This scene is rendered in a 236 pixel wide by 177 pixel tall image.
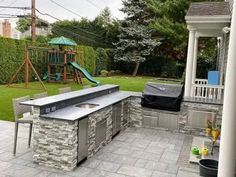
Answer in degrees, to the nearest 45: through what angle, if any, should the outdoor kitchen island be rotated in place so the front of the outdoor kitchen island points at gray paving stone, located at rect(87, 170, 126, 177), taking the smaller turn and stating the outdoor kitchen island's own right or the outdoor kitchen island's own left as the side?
0° — it already faces it

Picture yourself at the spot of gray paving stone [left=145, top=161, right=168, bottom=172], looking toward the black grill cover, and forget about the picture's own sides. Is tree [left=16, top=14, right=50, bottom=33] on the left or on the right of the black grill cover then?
left

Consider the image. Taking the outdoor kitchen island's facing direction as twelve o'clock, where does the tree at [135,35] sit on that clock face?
The tree is roughly at 8 o'clock from the outdoor kitchen island.

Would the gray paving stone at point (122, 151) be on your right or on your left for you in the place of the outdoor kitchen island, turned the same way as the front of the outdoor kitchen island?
on your left

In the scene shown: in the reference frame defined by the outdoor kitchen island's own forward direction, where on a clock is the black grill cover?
The black grill cover is roughly at 9 o'clock from the outdoor kitchen island.

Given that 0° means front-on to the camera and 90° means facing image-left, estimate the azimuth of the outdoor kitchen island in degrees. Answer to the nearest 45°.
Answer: approximately 315°
